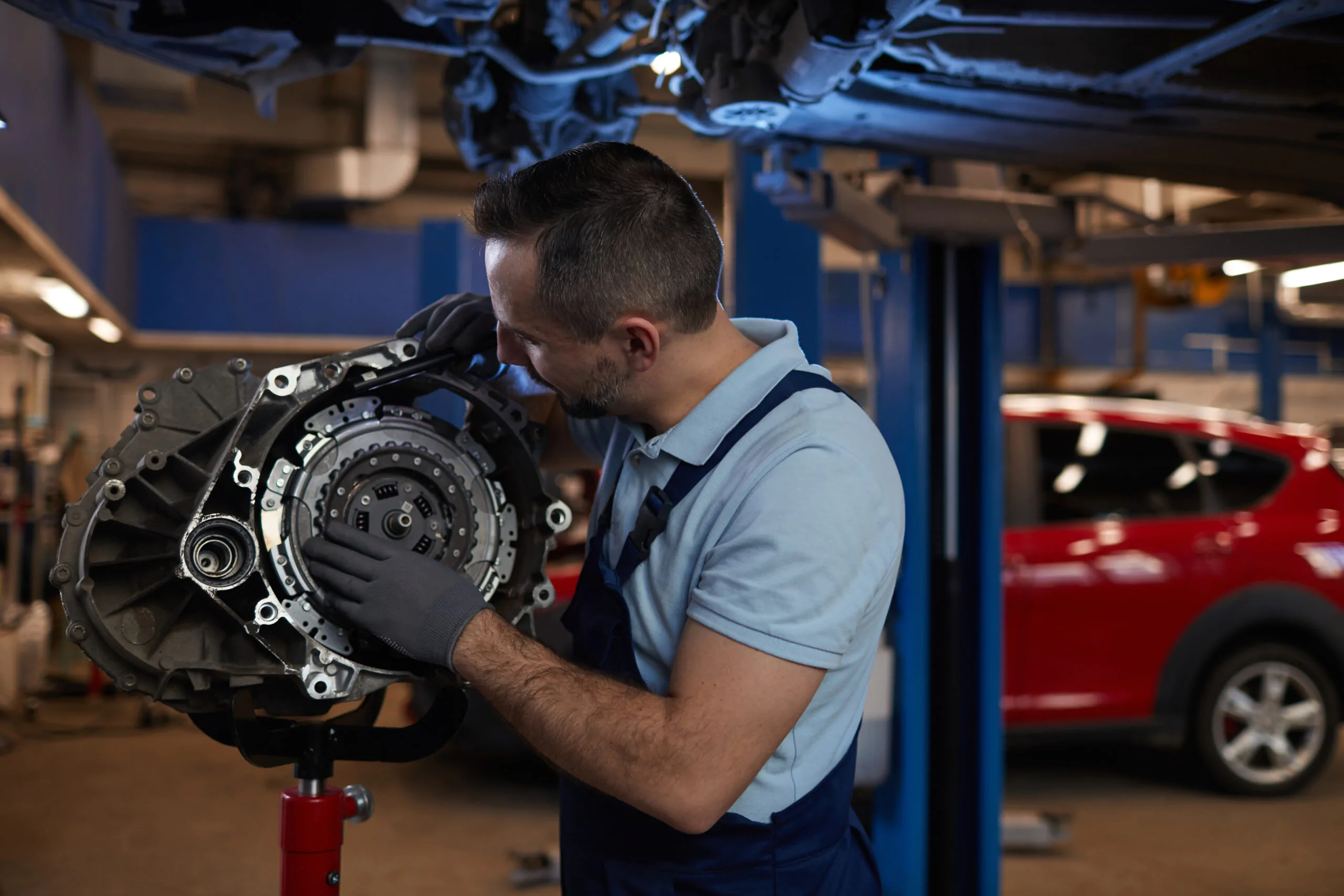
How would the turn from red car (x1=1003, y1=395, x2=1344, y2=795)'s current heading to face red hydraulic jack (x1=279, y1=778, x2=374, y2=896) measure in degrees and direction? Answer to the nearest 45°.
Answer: approximately 90° to its left

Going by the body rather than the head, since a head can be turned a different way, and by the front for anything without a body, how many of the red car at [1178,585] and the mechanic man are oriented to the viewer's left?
2

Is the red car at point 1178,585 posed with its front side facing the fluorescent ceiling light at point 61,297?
yes

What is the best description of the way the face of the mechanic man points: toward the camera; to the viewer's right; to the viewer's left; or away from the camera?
to the viewer's left

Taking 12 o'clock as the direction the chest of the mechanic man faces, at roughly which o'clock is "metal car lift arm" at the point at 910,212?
The metal car lift arm is roughly at 4 o'clock from the mechanic man.

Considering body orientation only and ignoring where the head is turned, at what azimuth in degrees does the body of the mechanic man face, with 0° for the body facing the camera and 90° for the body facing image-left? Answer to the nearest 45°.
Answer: approximately 90°

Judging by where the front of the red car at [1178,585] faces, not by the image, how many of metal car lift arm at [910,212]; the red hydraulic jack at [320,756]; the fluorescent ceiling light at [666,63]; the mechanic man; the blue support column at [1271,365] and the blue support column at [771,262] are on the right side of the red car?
1

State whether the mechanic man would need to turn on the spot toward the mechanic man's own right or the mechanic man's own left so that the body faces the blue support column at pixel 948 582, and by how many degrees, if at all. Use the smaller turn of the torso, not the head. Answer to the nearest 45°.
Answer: approximately 135° to the mechanic man's own right

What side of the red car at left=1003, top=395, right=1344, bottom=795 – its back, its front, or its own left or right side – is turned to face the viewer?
left

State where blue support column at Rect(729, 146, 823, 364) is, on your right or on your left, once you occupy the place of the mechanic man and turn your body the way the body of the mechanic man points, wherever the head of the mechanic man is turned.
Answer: on your right

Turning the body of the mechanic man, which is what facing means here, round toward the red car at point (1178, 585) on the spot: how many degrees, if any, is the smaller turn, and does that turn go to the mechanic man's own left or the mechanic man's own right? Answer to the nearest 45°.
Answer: approximately 135° to the mechanic man's own right
